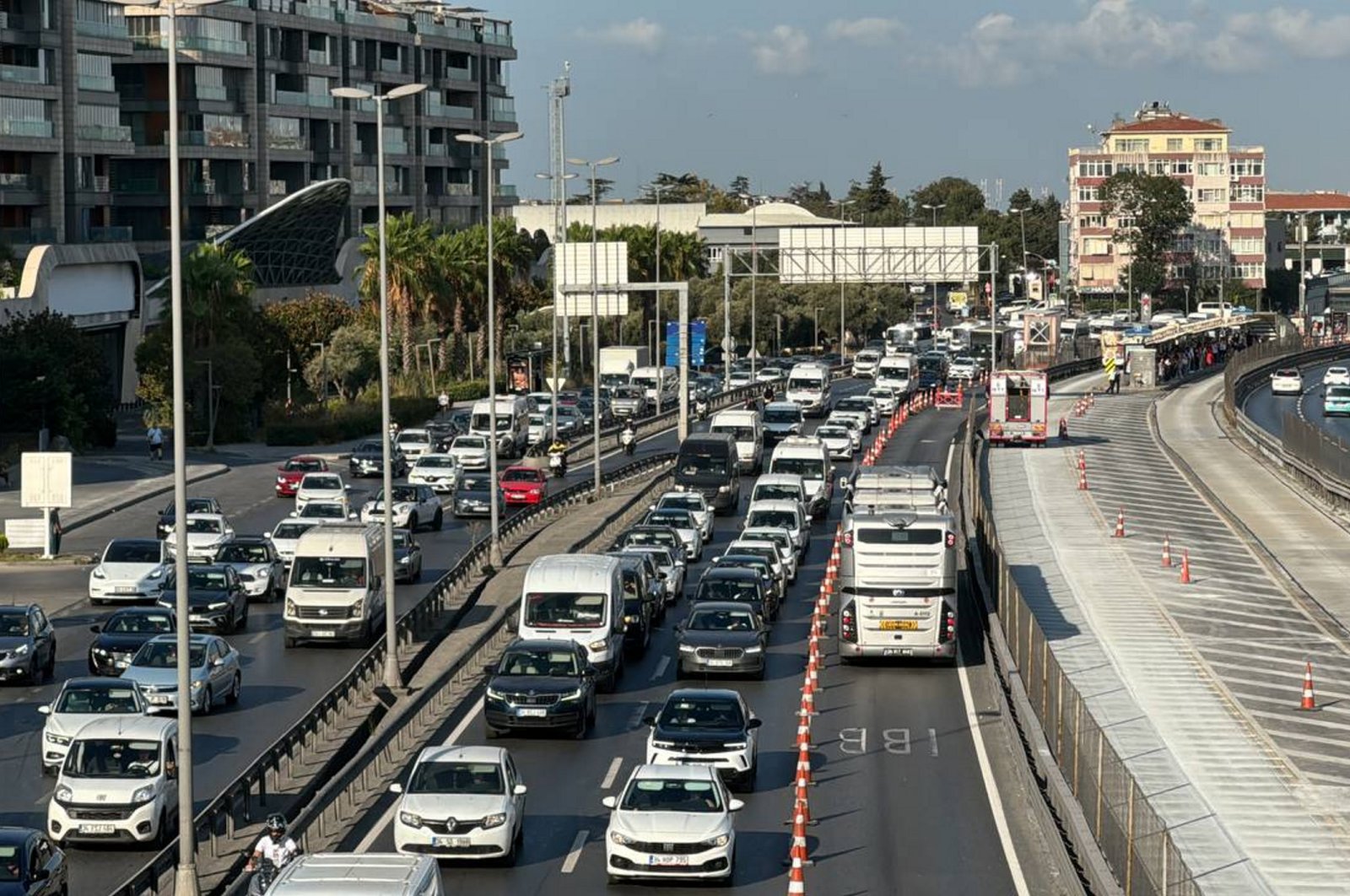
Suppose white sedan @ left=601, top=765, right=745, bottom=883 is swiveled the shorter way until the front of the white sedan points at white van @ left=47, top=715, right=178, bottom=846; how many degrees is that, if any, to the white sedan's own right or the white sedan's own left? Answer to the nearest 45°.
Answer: approximately 90° to the white sedan's own right

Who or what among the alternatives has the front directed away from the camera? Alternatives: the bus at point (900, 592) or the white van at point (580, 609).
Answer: the bus

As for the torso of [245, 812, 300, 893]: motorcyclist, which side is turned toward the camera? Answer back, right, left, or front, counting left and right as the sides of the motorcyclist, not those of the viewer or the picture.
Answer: front

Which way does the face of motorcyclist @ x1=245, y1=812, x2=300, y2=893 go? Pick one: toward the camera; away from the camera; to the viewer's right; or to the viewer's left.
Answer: toward the camera

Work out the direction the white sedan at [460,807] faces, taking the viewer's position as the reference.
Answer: facing the viewer

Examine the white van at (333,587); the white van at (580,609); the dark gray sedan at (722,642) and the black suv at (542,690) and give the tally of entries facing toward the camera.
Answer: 4

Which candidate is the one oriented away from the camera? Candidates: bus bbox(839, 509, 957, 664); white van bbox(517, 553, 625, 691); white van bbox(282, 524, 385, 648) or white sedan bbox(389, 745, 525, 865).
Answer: the bus

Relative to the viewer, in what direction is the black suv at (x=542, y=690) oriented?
toward the camera

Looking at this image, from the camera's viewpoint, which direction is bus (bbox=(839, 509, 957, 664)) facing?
away from the camera

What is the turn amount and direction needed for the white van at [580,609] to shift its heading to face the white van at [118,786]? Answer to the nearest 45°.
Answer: approximately 45° to its right

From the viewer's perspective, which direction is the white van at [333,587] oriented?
toward the camera

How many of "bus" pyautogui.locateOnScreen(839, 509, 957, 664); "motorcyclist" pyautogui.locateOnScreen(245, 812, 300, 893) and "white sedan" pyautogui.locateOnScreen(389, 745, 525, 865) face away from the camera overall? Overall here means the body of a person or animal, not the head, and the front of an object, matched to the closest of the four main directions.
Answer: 1

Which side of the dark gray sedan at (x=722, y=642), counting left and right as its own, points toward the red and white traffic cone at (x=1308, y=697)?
left

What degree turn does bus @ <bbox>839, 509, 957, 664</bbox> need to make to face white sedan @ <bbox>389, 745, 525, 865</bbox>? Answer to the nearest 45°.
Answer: approximately 180°
